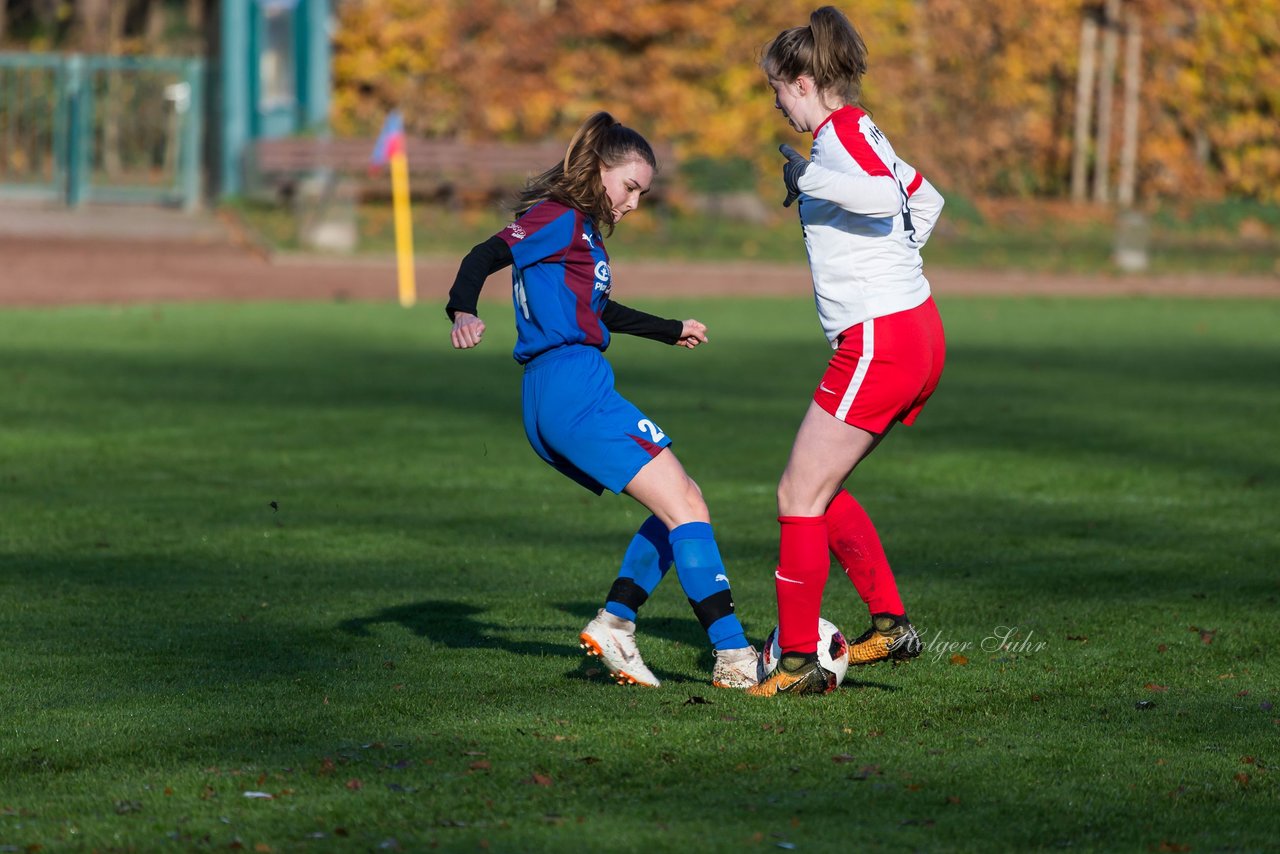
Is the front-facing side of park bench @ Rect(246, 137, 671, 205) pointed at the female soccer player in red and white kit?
yes

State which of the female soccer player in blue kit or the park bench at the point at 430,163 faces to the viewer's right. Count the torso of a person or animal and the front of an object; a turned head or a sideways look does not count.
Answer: the female soccer player in blue kit

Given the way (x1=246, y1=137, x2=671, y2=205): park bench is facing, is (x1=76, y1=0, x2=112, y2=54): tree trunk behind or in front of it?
behind

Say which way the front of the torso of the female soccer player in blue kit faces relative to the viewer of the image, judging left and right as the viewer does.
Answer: facing to the right of the viewer

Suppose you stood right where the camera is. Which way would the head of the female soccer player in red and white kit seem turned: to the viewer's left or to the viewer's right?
to the viewer's left

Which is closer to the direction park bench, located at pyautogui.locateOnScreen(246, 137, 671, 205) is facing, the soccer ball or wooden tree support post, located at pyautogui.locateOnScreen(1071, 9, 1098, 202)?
the soccer ball

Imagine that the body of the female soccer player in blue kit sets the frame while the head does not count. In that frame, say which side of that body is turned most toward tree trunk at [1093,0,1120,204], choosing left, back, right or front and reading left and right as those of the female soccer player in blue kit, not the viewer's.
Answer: left

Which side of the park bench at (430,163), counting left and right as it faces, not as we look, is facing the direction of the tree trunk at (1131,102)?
left

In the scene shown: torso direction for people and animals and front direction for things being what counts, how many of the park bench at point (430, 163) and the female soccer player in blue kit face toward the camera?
1

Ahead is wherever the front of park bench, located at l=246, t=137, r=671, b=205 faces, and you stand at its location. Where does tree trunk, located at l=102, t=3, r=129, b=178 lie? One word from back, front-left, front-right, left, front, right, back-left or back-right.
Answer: back-right

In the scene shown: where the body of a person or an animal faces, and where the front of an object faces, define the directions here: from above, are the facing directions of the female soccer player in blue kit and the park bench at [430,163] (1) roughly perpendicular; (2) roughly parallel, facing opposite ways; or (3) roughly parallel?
roughly perpendicular

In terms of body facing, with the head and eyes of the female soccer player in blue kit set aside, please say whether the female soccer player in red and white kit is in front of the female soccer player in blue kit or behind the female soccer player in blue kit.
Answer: in front

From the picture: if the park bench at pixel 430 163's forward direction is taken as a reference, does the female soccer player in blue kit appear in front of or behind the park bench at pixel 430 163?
in front
